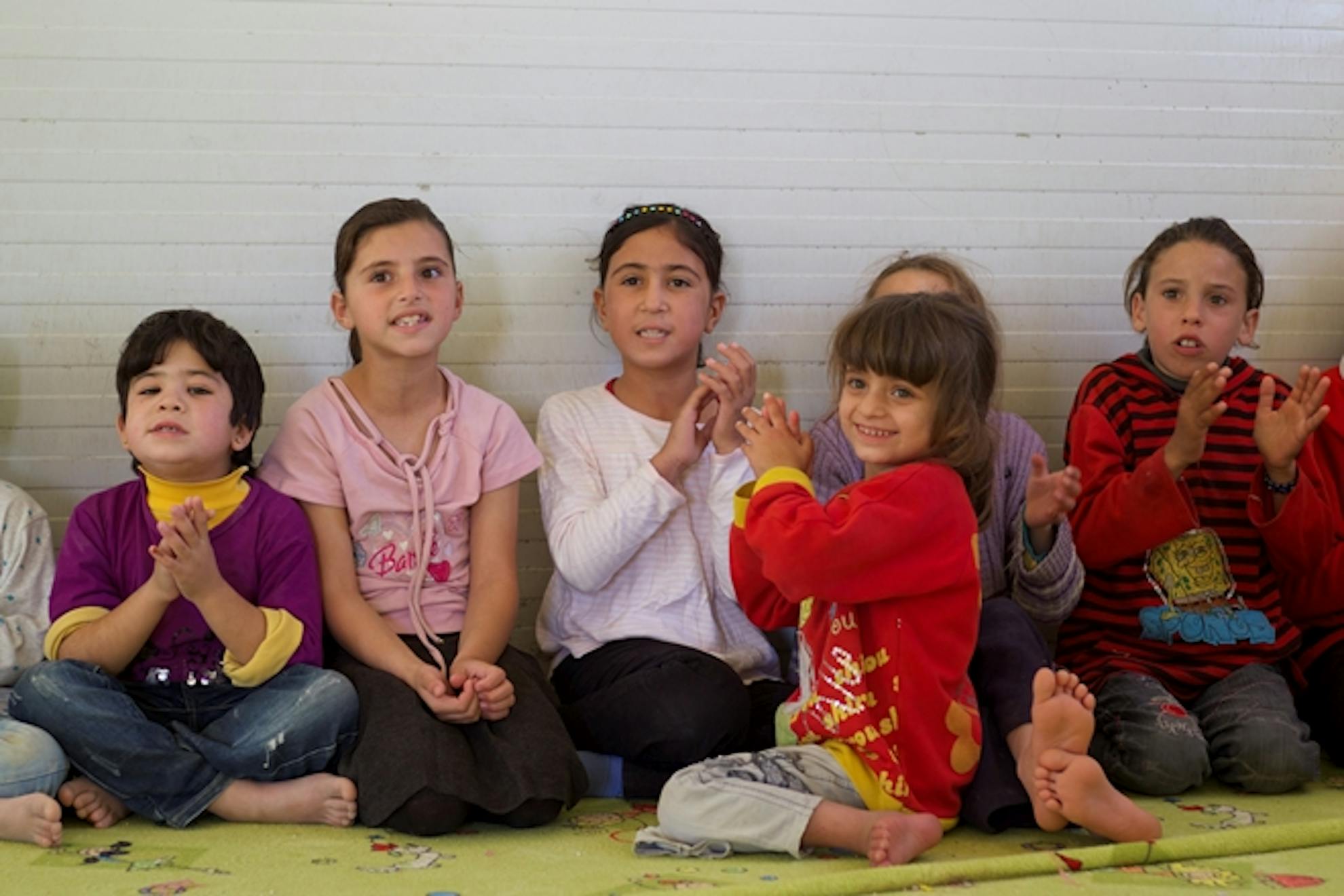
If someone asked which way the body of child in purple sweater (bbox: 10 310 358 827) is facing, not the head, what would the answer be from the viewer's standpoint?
toward the camera

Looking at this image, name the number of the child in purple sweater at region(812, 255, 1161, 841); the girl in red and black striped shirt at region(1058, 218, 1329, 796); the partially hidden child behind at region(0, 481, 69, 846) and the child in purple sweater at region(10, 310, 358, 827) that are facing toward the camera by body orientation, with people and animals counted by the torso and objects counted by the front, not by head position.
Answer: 4

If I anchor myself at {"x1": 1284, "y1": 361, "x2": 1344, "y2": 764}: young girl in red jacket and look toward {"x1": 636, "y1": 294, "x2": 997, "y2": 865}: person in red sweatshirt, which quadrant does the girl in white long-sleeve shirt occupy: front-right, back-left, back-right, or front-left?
front-right

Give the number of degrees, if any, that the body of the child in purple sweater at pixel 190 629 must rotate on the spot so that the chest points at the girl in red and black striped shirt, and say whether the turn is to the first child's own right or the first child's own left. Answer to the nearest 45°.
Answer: approximately 90° to the first child's own left

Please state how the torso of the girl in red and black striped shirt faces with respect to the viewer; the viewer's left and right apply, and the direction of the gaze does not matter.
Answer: facing the viewer

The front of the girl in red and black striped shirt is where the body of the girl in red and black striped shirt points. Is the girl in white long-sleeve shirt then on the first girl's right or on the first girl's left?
on the first girl's right
